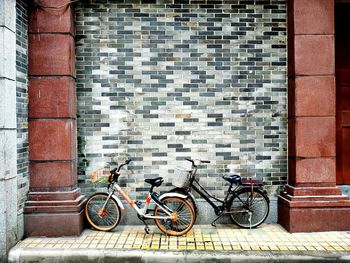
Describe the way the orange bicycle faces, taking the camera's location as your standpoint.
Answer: facing to the left of the viewer

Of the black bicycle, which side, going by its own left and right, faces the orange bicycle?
front

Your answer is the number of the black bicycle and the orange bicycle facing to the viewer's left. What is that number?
2

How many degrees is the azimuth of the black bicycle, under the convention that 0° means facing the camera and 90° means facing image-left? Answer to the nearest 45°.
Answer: approximately 90°

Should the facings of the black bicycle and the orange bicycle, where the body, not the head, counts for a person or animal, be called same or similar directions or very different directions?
same or similar directions

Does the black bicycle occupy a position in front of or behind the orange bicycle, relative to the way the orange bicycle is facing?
behind

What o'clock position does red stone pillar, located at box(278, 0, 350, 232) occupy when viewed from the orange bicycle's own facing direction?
The red stone pillar is roughly at 6 o'clock from the orange bicycle.

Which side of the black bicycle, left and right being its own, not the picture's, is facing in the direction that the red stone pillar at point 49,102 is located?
front
